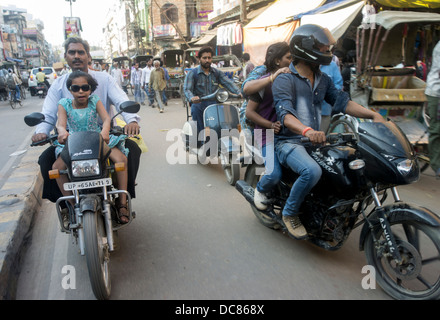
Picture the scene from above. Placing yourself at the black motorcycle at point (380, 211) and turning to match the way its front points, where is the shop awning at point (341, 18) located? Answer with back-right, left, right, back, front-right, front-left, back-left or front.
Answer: back-left

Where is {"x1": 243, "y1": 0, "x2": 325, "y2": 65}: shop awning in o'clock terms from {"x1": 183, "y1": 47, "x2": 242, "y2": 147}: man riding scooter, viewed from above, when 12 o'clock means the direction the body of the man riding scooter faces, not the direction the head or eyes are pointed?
The shop awning is roughly at 8 o'clock from the man riding scooter.

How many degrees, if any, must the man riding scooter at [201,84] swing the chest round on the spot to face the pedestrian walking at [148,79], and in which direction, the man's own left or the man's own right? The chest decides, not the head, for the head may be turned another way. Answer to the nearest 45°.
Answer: approximately 135° to the man's own left

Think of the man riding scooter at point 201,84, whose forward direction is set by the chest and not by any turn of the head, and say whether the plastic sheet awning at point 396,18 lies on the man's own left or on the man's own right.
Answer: on the man's own left

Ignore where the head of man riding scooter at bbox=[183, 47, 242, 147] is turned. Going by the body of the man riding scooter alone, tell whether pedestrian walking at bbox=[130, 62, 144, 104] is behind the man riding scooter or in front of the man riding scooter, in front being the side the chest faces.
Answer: behind

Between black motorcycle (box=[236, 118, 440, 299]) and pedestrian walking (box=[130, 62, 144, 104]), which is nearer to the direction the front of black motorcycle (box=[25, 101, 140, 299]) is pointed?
the black motorcycle

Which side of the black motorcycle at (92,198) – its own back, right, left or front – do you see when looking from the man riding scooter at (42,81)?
back

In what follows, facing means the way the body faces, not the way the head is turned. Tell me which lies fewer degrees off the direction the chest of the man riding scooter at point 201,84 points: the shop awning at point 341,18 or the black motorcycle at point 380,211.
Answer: the black motorcycle

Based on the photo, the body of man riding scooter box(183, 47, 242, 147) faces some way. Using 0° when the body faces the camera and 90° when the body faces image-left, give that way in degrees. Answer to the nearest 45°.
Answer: approximately 315°
